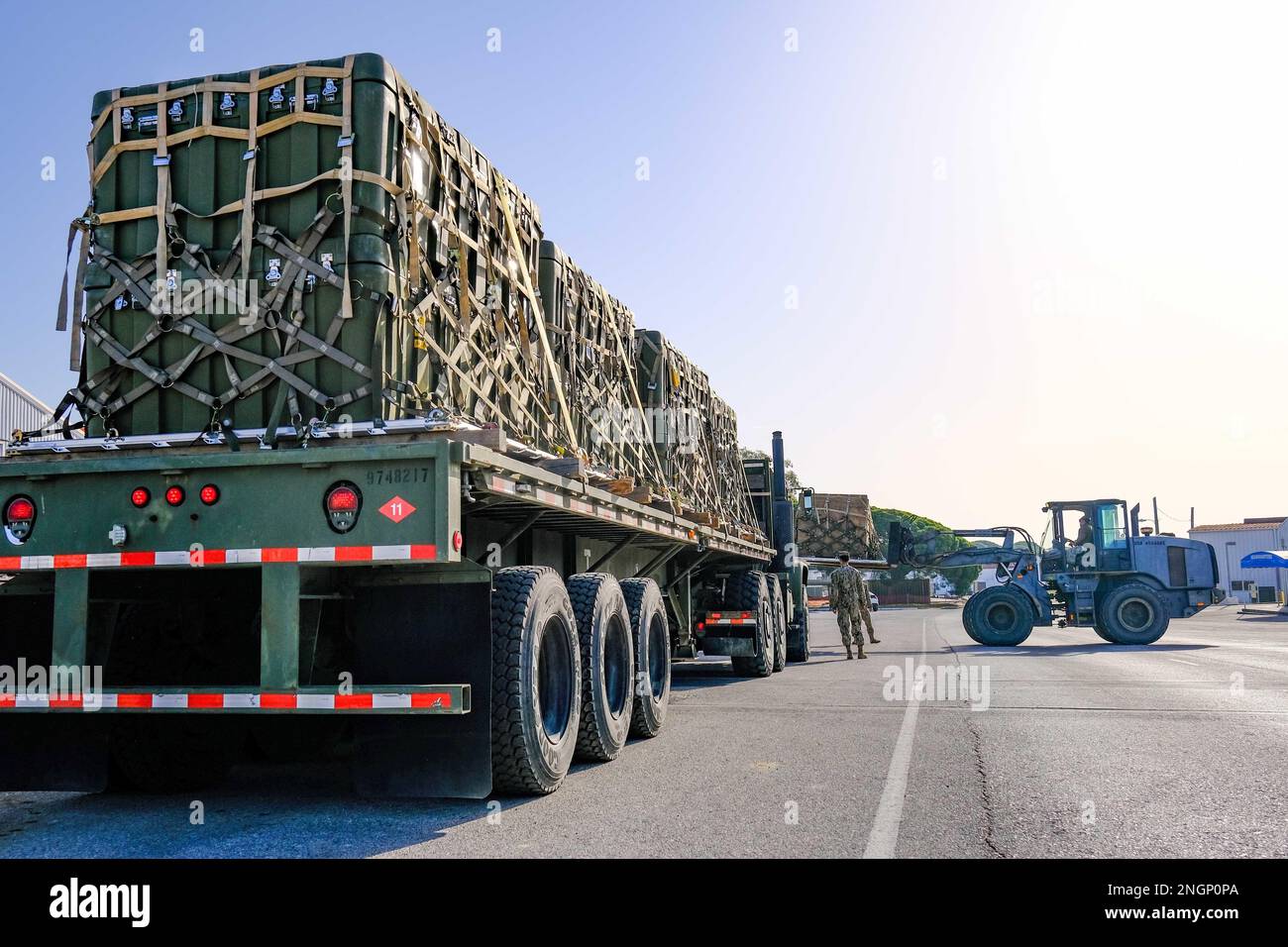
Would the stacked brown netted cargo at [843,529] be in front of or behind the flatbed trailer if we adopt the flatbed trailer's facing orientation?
in front

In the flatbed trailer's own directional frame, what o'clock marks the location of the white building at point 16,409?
The white building is roughly at 10 o'clock from the flatbed trailer.

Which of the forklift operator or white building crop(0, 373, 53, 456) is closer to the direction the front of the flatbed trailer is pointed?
the forklift operator

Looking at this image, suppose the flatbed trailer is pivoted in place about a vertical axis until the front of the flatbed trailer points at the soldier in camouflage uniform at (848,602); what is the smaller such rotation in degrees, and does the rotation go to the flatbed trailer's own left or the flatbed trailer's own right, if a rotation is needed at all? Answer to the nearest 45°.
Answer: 0° — it already faces them

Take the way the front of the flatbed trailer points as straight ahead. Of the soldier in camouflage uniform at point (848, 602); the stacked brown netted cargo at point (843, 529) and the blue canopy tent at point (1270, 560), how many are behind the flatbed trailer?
0

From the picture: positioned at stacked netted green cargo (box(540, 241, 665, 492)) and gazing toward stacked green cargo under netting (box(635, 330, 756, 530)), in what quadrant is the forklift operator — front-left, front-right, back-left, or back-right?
front-right

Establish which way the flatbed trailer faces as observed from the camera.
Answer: facing away from the viewer and to the right of the viewer

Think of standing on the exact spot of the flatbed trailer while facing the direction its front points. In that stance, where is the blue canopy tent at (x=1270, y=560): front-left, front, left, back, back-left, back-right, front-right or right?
front

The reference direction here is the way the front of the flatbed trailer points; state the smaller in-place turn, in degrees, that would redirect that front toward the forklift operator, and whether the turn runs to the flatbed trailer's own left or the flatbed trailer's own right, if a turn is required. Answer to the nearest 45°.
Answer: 0° — it already faces them
